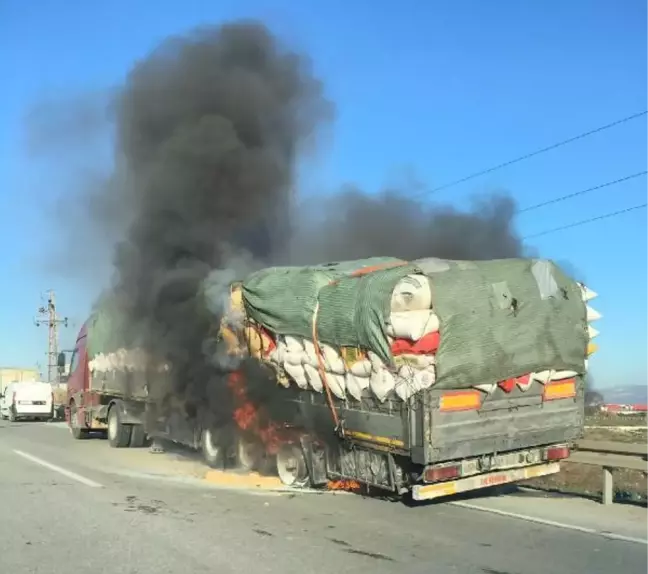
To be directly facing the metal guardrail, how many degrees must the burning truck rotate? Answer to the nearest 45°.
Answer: approximately 135° to its right

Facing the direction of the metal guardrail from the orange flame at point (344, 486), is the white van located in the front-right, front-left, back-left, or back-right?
back-left

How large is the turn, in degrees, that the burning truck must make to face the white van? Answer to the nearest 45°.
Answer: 0° — it already faces it

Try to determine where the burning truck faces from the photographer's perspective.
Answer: facing away from the viewer and to the left of the viewer
